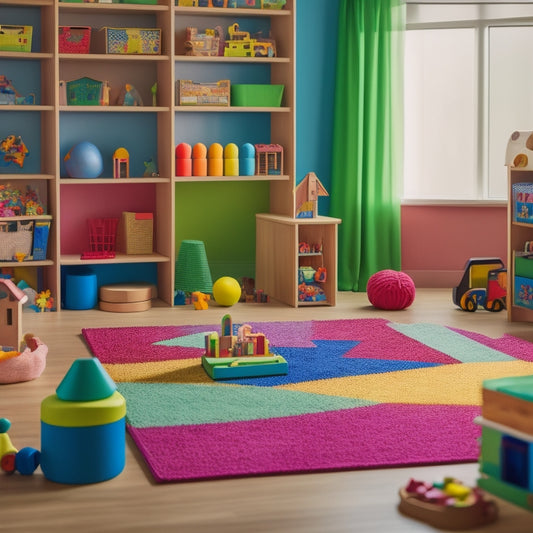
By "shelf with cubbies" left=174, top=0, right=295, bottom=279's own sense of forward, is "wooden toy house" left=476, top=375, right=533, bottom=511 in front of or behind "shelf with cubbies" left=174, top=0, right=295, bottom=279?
in front

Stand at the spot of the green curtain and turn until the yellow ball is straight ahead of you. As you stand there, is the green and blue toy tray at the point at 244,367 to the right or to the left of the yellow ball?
left

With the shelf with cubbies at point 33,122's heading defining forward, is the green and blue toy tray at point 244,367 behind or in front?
in front

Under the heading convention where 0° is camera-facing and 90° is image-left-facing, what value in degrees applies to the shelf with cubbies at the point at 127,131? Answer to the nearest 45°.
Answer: approximately 0°

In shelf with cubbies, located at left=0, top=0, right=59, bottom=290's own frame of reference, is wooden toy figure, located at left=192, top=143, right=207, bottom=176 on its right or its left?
on its left

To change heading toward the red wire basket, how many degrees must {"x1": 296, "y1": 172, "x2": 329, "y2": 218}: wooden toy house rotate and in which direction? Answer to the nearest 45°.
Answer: approximately 90° to its right

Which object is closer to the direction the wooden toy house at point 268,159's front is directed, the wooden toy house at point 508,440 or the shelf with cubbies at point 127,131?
the wooden toy house at point 508,440

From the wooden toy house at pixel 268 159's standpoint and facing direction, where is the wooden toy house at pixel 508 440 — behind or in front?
in front

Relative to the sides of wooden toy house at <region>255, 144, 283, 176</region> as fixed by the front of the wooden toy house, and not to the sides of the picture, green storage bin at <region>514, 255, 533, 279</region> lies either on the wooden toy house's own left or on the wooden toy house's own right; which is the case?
on the wooden toy house's own left

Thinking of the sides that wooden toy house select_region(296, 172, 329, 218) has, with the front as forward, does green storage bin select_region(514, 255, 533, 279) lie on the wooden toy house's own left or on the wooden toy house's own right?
on the wooden toy house's own left
